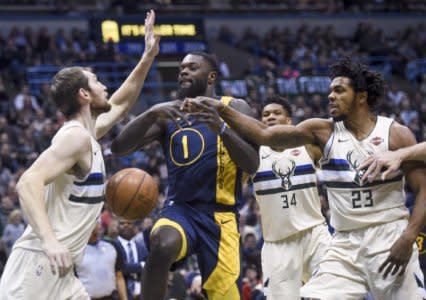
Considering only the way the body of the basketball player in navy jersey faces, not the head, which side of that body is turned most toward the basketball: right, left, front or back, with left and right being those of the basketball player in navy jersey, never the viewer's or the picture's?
right

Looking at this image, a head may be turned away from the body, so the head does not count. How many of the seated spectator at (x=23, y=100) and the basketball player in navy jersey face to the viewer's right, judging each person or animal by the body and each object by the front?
0

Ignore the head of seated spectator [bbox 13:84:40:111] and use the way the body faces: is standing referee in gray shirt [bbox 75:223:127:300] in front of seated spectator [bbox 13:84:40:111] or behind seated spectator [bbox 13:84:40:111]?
in front

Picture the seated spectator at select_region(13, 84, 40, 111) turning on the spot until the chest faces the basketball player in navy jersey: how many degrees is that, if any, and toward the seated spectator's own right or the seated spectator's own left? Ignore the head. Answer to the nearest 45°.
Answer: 0° — they already face them

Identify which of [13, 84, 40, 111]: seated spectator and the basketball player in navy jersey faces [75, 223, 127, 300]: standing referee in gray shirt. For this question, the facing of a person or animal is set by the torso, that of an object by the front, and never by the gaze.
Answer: [13, 84, 40, 111]: seated spectator

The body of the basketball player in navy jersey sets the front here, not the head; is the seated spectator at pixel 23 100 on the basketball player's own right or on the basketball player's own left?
on the basketball player's own right

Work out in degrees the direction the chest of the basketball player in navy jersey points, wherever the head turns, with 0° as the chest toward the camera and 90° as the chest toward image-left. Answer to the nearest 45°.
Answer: approximately 45°

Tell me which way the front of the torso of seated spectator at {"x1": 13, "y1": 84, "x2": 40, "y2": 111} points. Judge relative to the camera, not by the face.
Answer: toward the camera

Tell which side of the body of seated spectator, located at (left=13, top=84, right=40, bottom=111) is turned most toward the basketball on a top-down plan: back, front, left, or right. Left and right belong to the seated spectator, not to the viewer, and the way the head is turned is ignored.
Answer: front
